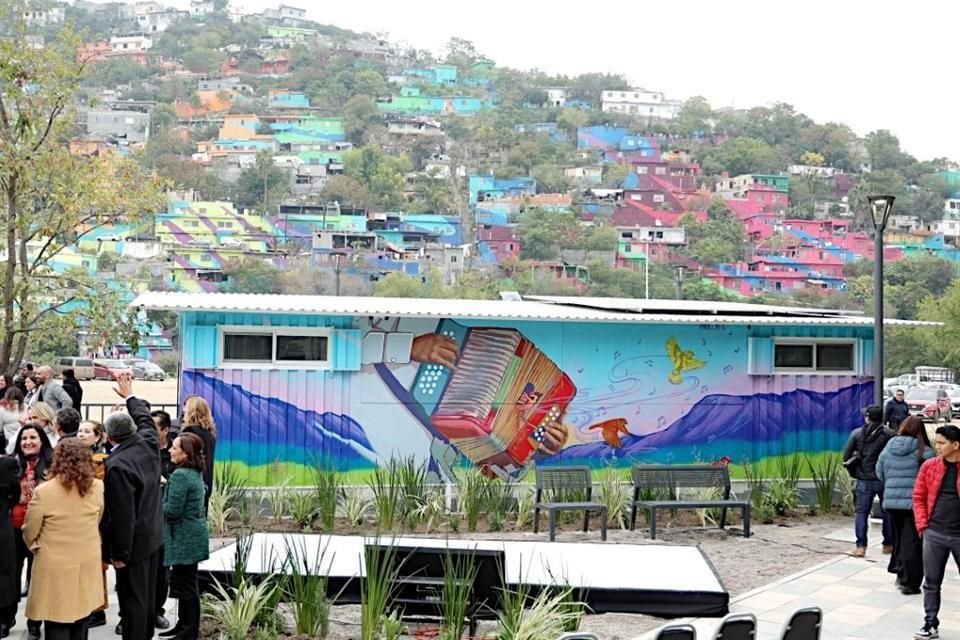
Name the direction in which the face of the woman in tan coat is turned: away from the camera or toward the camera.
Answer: away from the camera

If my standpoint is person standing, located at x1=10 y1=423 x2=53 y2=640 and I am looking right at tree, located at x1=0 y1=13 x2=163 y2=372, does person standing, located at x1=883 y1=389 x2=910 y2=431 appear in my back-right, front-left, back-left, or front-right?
front-right

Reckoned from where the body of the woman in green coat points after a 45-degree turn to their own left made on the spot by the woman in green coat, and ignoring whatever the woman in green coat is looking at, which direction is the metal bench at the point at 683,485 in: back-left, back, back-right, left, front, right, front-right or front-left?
back

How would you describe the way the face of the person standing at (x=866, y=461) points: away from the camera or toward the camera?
away from the camera

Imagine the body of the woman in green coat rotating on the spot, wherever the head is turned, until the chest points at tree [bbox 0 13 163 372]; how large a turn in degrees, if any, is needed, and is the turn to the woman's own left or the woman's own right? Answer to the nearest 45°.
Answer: approximately 90° to the woman's own right

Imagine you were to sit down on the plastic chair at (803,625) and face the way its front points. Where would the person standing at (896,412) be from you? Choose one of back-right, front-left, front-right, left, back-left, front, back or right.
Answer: front-right

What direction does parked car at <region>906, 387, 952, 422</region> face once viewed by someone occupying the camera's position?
facing the viewer and to the left of the viewer

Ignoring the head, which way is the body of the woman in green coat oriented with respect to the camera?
to the viewer's left

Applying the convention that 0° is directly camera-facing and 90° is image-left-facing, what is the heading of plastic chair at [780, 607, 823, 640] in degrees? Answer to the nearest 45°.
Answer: approximately 135°
